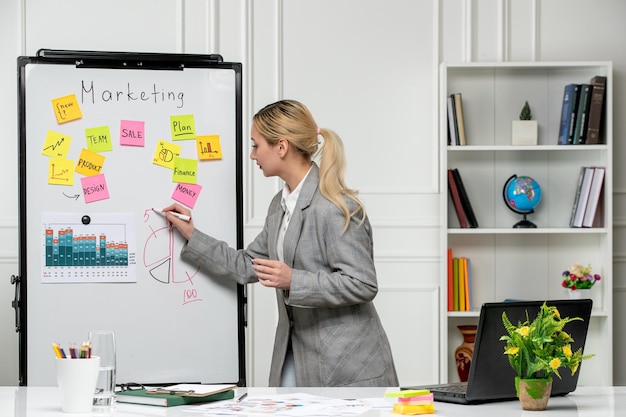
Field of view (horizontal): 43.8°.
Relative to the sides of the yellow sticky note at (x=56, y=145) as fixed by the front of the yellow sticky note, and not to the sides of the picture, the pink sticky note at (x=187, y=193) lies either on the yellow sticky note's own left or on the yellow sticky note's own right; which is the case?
on the yellow sticky note's own left

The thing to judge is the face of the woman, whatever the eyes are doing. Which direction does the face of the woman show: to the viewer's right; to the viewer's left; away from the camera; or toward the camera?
to the viewer's left

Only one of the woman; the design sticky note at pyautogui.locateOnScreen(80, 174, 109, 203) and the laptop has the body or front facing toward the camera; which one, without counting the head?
the design sticky note

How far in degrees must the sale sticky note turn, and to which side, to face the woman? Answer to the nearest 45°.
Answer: approximately 45° to its left

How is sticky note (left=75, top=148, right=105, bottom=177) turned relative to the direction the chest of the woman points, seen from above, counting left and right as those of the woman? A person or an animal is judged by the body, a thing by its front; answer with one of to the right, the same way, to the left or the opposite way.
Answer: to the left

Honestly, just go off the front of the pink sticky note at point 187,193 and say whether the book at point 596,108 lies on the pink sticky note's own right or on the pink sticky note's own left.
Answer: on the pink sticky note's own left

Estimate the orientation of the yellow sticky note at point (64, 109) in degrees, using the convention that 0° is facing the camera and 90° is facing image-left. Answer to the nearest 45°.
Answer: approximately 0°

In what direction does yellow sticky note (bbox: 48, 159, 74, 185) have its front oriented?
toward the camera

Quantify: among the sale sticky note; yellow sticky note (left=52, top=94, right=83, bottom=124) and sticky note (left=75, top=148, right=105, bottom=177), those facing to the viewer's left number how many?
0

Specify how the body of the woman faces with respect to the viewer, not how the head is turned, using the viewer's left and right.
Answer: facing to the left of the viewer

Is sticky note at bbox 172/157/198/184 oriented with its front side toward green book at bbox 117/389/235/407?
yes

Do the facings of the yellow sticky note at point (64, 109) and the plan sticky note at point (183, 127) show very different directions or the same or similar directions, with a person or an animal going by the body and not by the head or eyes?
same or similar directions

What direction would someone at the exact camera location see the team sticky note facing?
facing the viewer

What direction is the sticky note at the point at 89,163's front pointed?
toward the camera

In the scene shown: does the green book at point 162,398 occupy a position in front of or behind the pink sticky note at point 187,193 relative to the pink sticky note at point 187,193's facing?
in front
